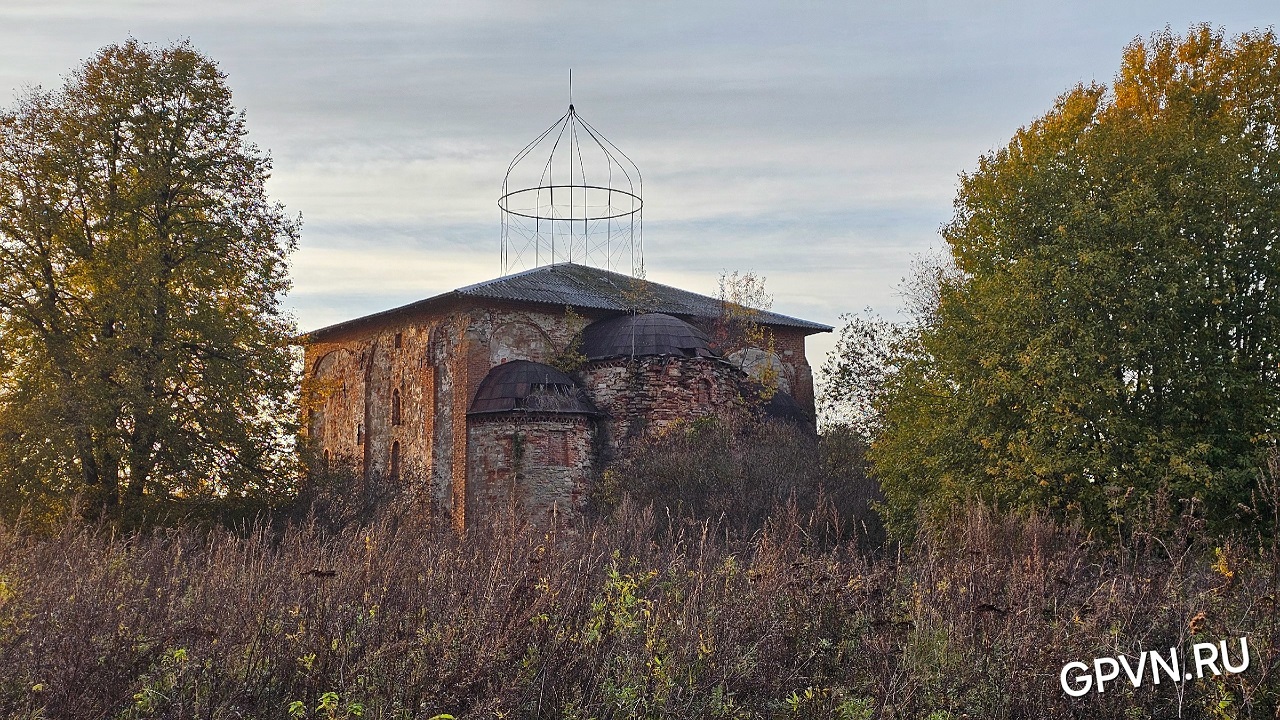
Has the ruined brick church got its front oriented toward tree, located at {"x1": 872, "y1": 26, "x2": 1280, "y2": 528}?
no

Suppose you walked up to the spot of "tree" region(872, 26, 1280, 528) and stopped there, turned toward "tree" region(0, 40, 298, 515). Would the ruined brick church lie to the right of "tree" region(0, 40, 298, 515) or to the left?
right

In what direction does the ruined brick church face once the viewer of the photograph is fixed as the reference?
facing away from the viewer and to the left of the viewer

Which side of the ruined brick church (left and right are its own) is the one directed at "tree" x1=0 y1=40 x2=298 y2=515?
left
